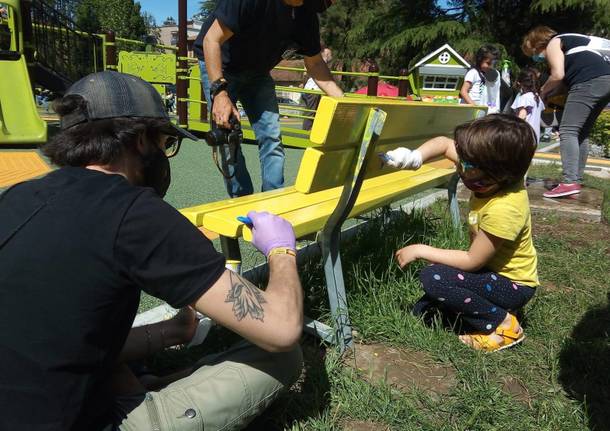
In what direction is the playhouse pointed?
toward the camera

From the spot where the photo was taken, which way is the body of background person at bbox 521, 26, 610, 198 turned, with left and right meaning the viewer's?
facing to the left of the viewer

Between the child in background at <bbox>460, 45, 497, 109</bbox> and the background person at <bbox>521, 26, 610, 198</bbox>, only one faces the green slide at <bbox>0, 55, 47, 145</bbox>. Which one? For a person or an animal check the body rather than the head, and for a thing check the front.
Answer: the background person

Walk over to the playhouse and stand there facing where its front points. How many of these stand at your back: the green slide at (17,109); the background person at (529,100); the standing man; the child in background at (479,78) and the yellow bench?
0

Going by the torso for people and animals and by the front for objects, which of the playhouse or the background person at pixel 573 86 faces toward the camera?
the playhouse

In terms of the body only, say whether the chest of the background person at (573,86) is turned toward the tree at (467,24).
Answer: no

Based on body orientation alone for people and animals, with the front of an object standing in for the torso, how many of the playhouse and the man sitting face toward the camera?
1

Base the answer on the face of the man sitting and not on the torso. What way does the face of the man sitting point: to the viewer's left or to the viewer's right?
to the viewer's right

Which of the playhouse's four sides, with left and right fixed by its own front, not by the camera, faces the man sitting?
front

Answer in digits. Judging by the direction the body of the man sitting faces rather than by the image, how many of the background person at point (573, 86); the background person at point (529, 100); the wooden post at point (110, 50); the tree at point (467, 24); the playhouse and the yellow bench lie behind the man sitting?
0

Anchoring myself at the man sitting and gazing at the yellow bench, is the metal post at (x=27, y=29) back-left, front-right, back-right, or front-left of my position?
front-left

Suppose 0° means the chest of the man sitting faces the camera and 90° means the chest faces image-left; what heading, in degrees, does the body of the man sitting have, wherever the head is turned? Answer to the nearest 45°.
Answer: approximately 225°

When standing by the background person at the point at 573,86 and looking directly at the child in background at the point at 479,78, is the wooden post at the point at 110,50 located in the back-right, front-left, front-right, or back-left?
front-left

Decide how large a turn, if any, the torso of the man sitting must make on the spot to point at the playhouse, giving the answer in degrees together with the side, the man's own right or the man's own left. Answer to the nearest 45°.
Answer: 0° — they already face it
